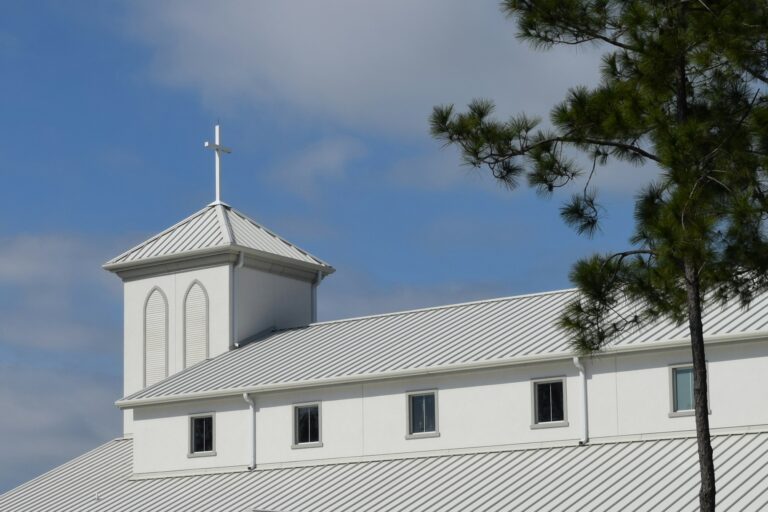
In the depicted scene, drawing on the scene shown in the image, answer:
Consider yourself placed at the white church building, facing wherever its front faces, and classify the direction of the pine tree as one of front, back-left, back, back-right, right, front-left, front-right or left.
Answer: back-left
